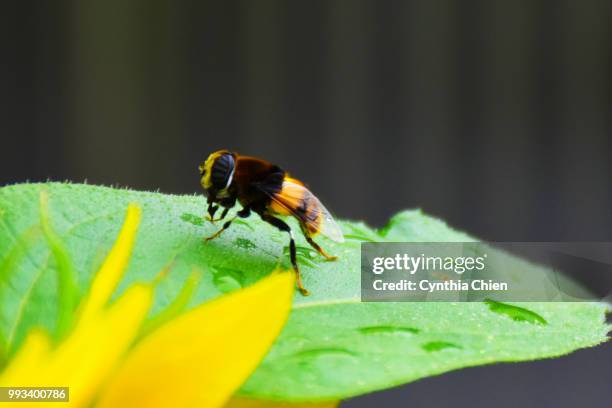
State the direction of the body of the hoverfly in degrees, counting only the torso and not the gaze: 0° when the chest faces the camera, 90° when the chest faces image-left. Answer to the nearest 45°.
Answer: approximately 90°
